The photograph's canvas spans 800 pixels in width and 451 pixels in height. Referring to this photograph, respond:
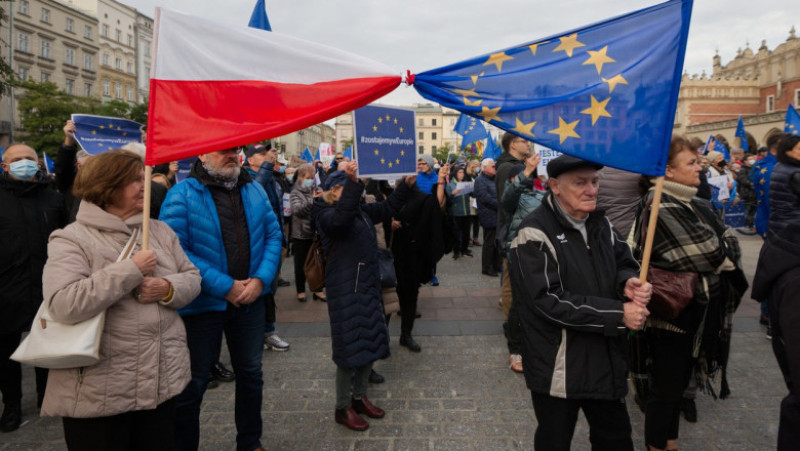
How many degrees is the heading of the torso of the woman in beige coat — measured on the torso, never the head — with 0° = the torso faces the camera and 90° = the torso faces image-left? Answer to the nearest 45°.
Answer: approximately 315°

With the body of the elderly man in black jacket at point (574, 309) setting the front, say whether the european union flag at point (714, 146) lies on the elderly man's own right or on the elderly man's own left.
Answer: on the elderly man's own left

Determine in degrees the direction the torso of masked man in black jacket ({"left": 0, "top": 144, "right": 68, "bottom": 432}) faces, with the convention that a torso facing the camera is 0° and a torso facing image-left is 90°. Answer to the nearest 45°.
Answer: approximately 0°

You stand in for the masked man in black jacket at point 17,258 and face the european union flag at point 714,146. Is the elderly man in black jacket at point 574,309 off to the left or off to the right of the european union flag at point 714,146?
right

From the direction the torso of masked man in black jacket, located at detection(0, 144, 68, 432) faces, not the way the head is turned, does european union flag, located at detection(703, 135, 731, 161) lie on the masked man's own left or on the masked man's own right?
on the masked man's own left

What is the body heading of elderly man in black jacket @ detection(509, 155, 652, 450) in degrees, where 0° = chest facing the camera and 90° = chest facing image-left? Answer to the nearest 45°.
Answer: approximately 315°
